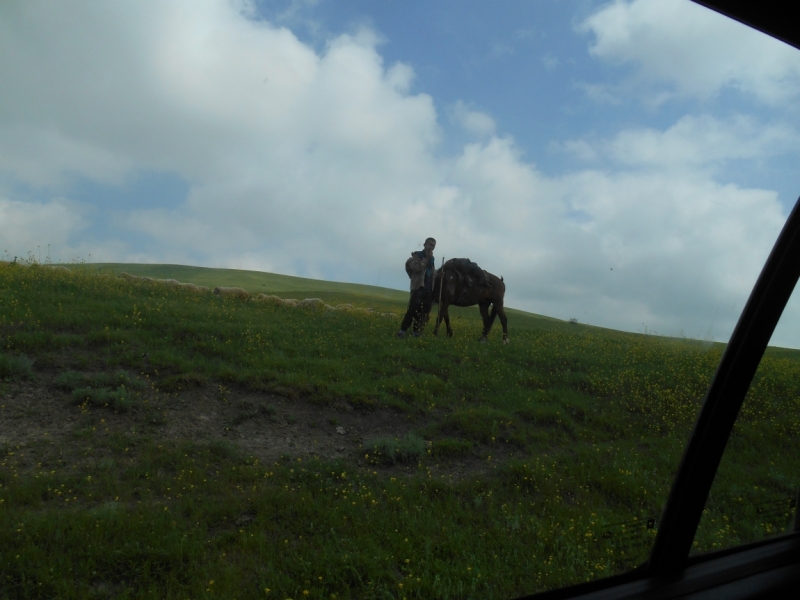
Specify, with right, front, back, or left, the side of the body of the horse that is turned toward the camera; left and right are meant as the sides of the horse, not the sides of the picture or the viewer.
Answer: left

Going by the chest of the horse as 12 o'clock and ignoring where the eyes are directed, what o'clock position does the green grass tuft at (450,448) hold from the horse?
The green grass tuft is roughly at 9 o'clock from the horse.

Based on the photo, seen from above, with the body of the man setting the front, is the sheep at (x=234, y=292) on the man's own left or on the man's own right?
on the man's own right

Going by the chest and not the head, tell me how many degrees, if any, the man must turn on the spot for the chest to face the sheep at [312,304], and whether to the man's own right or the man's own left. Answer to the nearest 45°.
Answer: approximately 90° to the man's own right

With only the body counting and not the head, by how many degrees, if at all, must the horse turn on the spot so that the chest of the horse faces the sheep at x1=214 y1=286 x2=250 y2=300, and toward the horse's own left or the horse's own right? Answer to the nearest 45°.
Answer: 0° — it already faces it

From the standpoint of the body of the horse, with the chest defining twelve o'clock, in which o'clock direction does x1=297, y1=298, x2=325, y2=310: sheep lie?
The sheep is roughly at 2 o'clock from the horse.

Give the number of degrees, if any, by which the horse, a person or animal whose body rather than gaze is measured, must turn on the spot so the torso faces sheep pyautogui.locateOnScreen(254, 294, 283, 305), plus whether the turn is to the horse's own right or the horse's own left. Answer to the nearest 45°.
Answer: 0° — it already faces it
